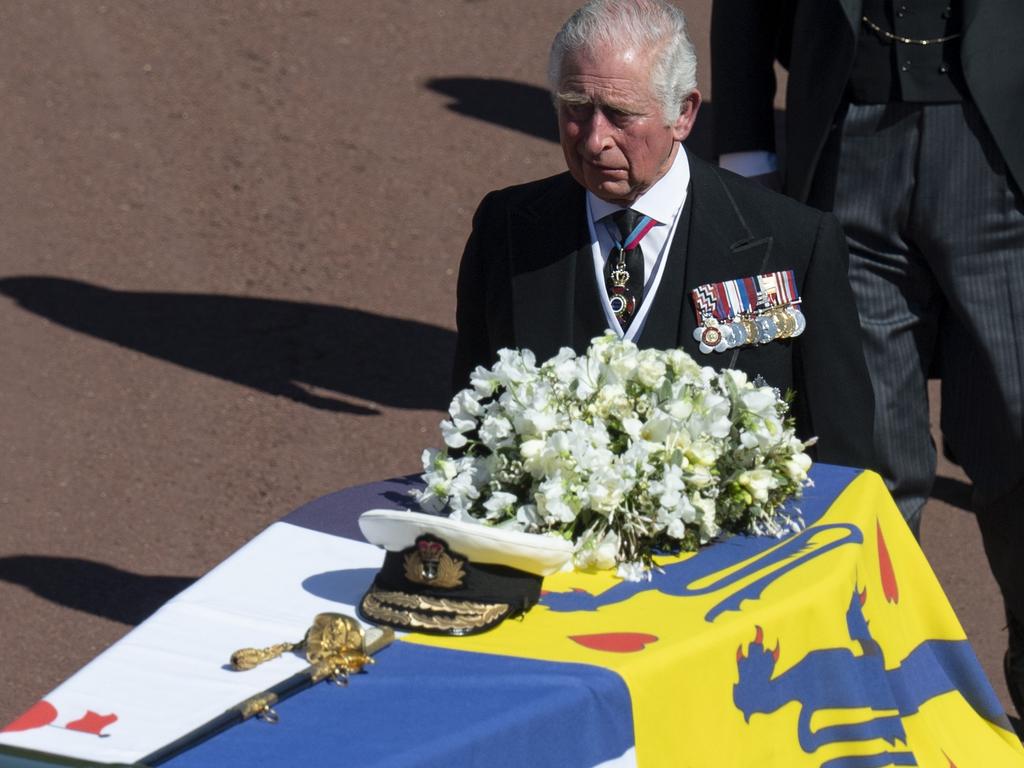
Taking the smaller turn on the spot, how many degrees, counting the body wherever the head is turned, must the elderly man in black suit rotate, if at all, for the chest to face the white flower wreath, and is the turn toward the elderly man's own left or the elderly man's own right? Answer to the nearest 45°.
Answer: approximately 45° to the elderly man's own left

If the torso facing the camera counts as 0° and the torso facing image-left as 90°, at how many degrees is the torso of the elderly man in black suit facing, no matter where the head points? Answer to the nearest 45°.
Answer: approximately 45°

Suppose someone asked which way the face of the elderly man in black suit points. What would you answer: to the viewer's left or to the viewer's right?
to the viewer's left
